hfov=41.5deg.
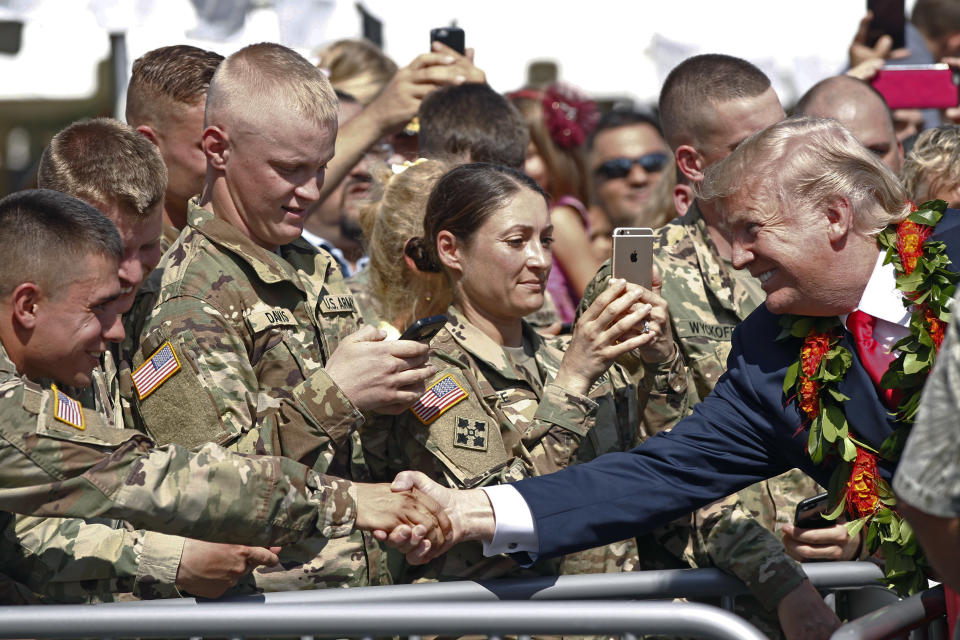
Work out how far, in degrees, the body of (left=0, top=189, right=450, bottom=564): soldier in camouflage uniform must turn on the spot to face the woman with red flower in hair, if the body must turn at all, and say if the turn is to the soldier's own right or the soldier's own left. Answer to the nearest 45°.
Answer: approximately 45° to the soldier's own left

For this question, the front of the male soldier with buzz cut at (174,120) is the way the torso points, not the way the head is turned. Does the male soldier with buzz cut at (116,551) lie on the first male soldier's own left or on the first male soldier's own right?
on the first male soldier's own right

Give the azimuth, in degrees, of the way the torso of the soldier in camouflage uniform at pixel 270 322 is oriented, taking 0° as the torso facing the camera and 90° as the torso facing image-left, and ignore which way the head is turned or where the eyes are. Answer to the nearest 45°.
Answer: approximately 315°

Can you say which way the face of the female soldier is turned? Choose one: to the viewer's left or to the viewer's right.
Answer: to the viewer's right

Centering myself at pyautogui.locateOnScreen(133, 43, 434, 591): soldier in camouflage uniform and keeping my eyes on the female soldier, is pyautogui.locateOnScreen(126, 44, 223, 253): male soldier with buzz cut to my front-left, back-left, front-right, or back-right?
back-left

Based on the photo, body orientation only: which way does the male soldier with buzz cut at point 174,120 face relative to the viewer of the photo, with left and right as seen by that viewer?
facing to the right of the viewer

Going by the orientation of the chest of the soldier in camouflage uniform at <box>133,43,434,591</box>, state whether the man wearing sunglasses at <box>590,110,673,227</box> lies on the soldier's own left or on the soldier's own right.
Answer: on the soldier's own left

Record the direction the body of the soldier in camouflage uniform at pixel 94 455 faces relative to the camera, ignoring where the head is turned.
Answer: to the viewer's right
